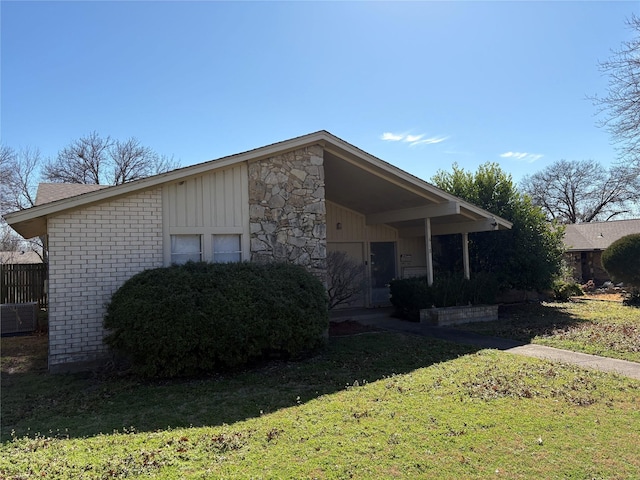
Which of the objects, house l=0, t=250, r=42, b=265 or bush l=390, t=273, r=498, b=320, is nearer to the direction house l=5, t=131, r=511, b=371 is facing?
the bush

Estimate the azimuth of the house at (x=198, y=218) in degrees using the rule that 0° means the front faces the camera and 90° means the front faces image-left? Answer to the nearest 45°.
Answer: approximately 315°

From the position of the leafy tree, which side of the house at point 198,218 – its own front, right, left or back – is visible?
left

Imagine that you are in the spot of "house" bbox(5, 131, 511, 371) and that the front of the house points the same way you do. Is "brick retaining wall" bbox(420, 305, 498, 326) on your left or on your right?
on your left

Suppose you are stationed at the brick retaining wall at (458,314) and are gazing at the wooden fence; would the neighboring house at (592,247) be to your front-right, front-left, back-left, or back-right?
back-right

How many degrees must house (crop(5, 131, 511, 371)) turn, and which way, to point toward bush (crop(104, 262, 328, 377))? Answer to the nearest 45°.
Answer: approximately 45° to its right

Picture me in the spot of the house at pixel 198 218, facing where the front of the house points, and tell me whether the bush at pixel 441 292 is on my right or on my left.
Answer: on my left

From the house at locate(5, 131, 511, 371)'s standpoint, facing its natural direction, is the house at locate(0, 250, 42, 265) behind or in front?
behind

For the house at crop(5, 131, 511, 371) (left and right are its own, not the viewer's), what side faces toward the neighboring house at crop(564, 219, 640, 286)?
left

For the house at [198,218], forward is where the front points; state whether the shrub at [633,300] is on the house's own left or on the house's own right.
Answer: on the house's own left
